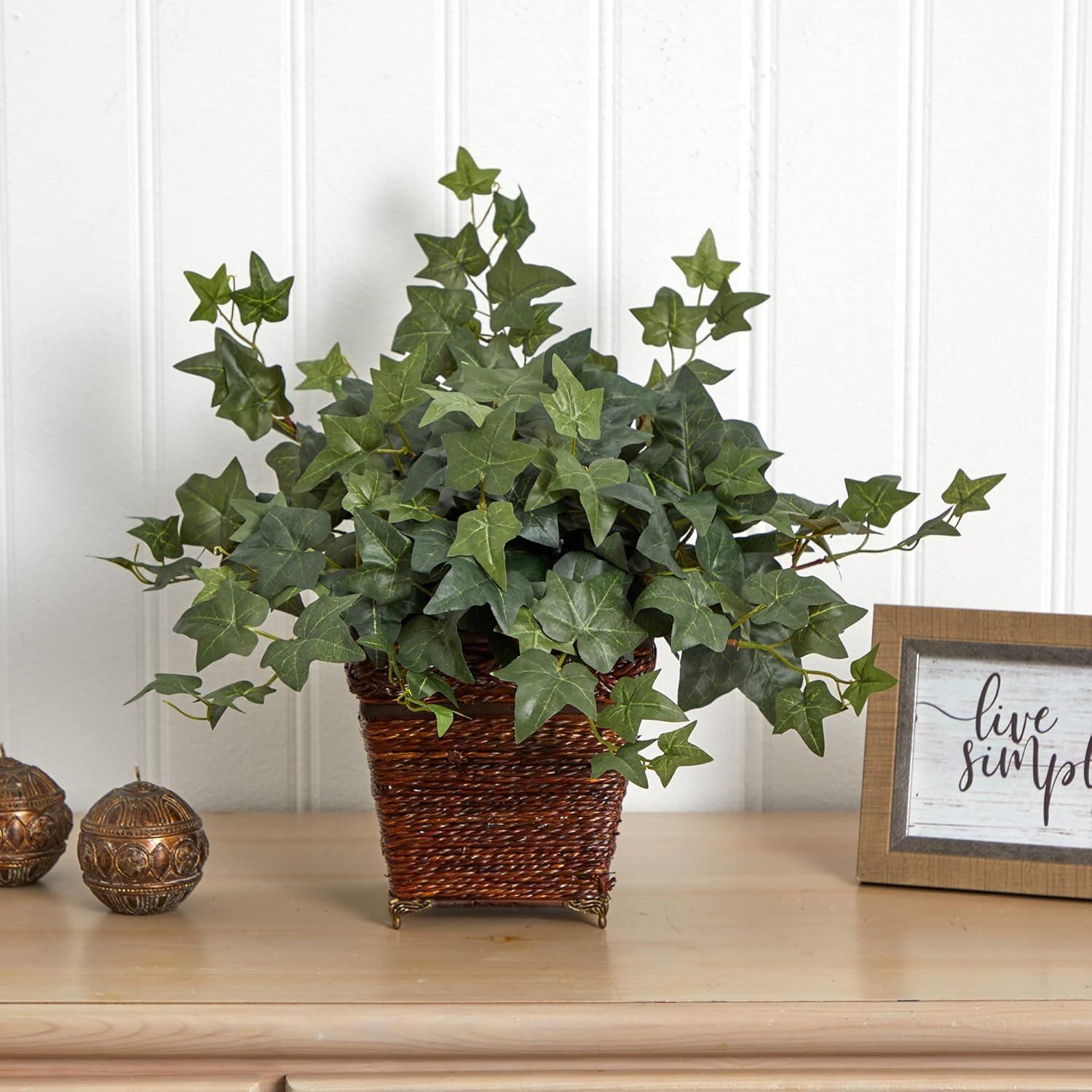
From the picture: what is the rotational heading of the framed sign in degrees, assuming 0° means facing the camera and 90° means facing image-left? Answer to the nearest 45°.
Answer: approximately 0°

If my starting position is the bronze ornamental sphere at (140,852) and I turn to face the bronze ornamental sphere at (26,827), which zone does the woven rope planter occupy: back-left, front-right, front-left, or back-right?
back-right
